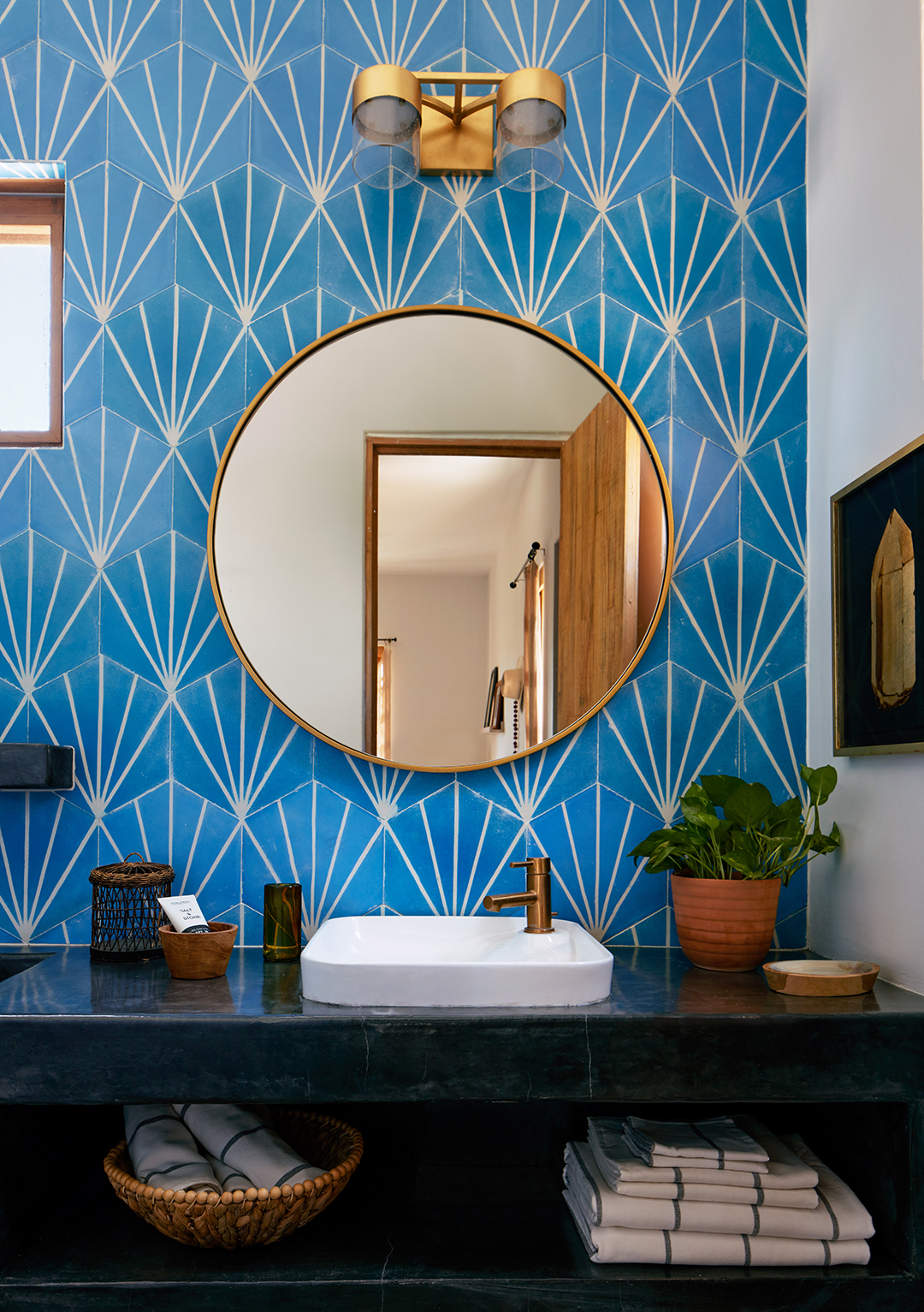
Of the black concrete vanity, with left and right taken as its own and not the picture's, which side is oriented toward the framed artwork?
left

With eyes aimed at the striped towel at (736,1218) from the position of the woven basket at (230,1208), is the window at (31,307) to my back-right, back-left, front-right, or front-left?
back-left

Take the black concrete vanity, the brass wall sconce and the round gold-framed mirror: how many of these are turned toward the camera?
3
